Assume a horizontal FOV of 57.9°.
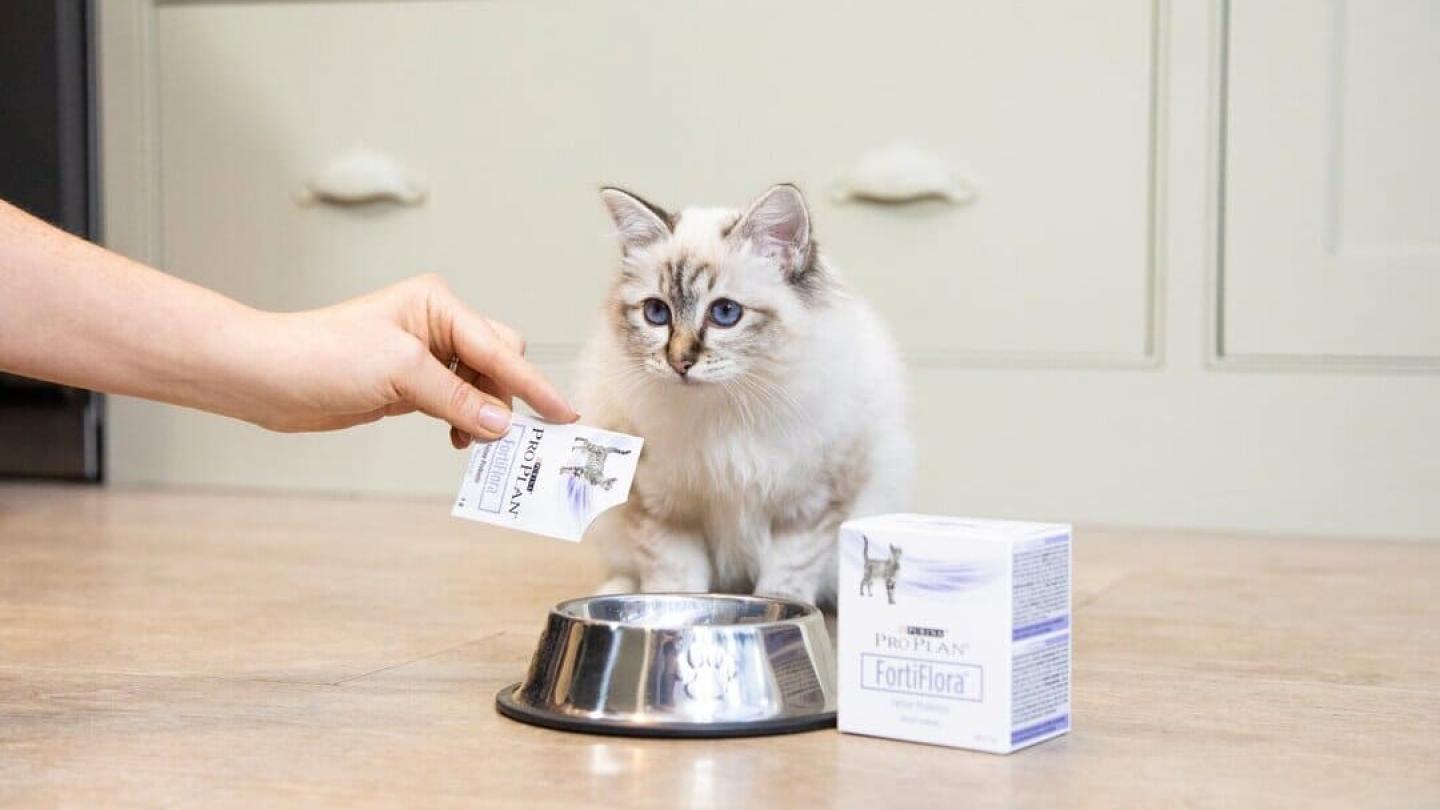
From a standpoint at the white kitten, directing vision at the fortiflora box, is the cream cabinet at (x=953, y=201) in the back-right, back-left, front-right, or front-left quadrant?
back-left

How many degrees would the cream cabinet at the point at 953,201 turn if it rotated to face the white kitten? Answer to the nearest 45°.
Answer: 0° — it already faces it

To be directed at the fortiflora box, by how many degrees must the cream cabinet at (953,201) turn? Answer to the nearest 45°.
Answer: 0° — it already faces it

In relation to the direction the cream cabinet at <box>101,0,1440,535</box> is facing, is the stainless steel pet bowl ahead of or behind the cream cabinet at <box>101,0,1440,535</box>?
ahead

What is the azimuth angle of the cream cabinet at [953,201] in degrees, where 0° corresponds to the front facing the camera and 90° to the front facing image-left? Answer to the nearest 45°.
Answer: approximately 0°
